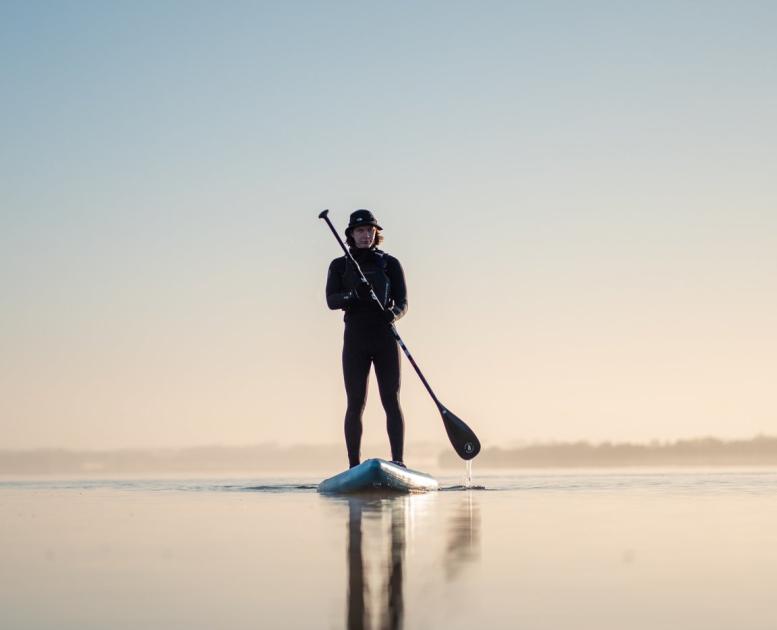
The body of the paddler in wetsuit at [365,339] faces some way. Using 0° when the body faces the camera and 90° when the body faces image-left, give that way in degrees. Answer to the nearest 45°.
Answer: approximately 0°

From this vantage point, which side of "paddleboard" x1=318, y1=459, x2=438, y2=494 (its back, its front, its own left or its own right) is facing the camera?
front
